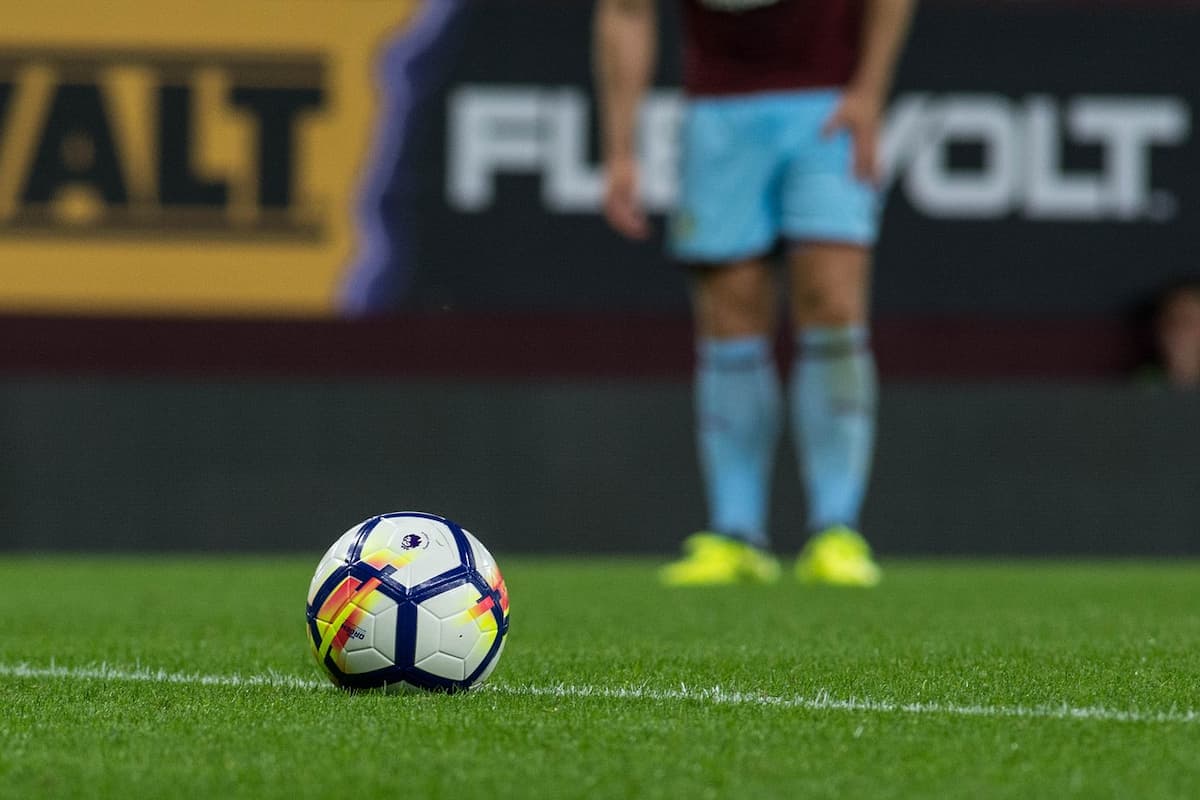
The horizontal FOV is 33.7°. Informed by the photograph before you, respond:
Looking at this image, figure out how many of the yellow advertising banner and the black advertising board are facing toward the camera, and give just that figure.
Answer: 2

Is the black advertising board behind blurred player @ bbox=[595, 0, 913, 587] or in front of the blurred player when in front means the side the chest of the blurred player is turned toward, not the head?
behind

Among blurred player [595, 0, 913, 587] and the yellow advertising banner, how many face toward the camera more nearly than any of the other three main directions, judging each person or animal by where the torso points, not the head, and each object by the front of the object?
2

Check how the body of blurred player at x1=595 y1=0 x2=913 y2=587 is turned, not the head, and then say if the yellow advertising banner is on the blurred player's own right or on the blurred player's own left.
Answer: on the blurred player's own right

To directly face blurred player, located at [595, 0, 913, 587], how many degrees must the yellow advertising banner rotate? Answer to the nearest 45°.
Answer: approximately 45° to its left

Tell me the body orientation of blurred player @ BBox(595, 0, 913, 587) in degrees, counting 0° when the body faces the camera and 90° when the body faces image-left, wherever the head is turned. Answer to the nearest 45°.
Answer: approximately 0°
